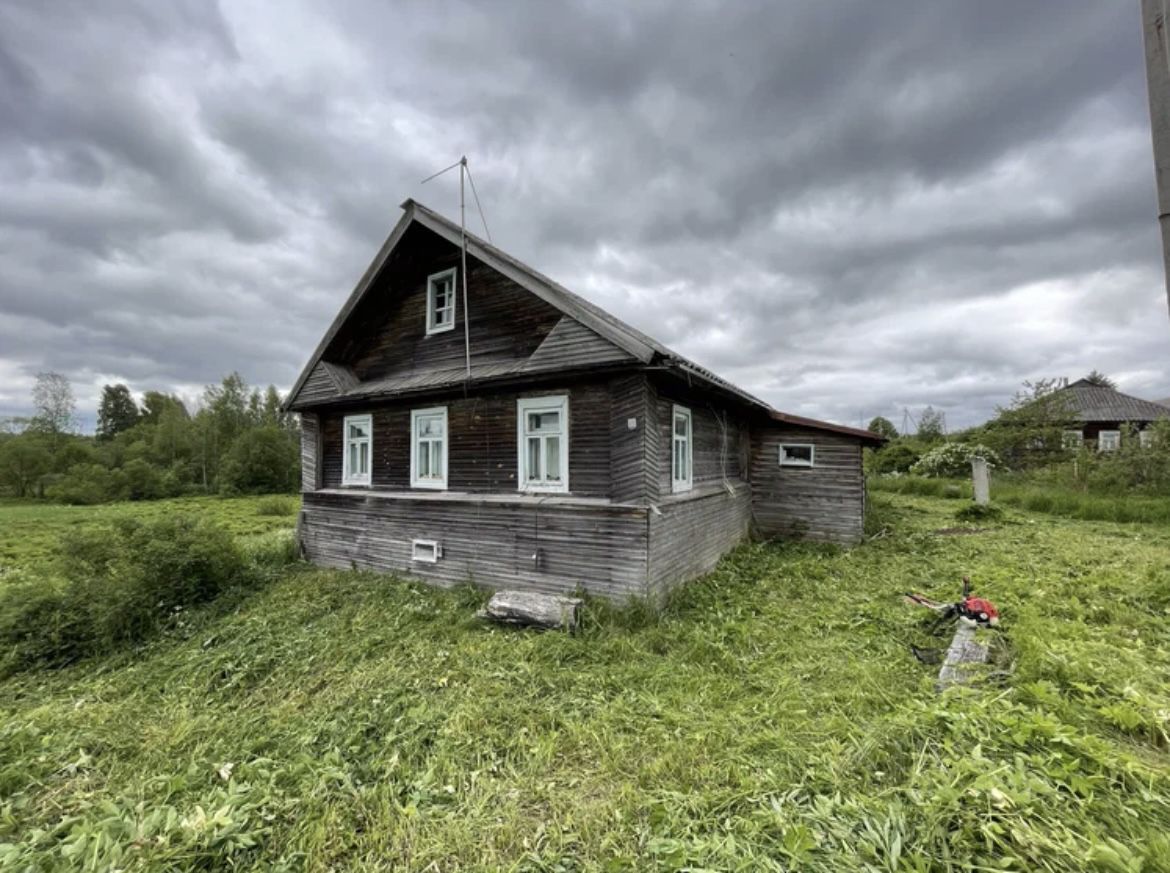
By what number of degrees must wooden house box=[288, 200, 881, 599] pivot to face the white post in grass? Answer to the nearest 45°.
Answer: approximately 180°

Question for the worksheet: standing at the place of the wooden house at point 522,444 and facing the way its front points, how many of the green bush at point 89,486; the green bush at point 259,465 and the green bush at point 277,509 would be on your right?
3

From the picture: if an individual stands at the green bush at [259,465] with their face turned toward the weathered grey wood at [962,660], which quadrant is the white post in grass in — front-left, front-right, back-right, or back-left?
front-left

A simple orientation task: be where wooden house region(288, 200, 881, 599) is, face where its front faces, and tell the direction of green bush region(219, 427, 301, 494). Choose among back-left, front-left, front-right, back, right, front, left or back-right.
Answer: right

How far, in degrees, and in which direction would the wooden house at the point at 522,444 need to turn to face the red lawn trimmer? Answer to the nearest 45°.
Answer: approximately 90° to its left

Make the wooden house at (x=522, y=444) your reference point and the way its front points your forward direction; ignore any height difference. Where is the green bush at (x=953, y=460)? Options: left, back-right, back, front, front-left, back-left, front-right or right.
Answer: back

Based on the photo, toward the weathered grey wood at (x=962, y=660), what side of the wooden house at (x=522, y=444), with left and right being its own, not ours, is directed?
left

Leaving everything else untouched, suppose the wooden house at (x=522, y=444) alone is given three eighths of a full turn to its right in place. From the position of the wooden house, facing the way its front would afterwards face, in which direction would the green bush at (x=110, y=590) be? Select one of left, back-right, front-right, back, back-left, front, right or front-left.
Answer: left

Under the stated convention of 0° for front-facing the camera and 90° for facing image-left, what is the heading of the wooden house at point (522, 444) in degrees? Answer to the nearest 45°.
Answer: approximately 45°

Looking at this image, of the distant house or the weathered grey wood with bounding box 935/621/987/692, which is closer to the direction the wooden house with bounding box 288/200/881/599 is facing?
the weathered grey wood

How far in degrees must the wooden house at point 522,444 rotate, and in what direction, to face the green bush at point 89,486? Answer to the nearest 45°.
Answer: approximately 90° to its right

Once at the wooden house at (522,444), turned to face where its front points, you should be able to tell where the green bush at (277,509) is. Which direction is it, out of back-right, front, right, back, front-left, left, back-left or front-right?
right
